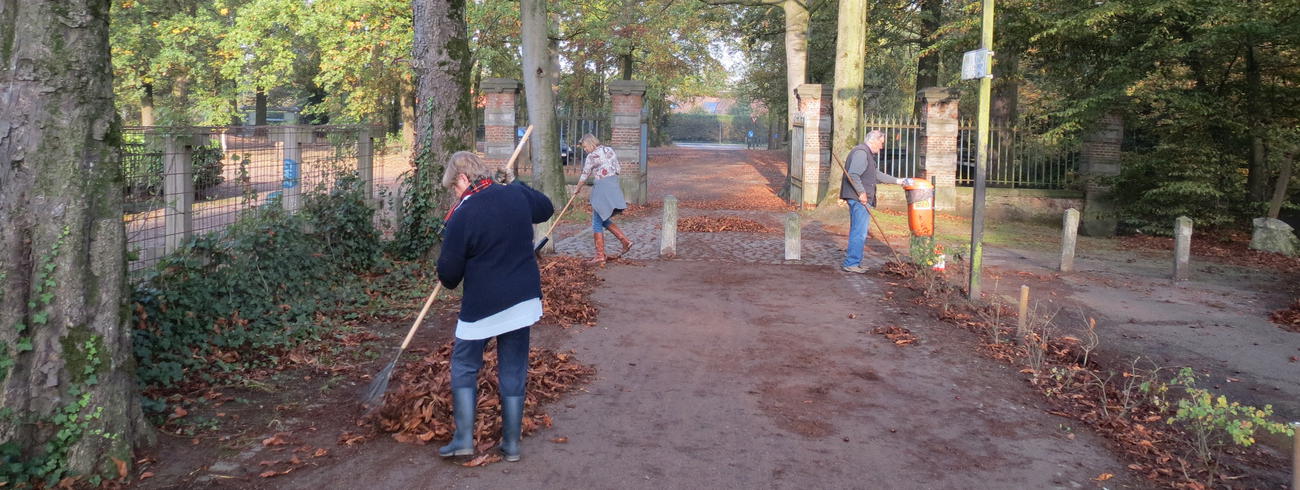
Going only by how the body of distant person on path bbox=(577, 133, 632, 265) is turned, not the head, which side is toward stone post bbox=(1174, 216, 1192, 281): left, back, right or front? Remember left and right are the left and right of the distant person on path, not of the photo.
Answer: back

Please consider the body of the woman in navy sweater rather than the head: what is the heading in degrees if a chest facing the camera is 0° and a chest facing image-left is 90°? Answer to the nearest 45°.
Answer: approximately 135°

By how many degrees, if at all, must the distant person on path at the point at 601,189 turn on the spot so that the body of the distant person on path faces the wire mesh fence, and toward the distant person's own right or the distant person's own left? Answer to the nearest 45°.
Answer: approximately 45° to the distant person's own left

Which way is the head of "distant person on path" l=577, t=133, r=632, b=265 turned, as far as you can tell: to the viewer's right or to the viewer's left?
to the viewer's left

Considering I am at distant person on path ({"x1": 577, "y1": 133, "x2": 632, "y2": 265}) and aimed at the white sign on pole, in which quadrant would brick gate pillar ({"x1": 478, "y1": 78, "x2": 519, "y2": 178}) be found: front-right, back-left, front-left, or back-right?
back-left

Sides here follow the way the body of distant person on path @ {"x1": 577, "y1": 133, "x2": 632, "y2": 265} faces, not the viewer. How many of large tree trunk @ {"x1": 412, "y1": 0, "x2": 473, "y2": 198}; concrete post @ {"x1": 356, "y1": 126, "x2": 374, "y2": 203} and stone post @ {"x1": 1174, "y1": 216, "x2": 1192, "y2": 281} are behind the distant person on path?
1

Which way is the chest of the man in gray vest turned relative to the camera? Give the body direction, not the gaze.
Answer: to the viewer's right

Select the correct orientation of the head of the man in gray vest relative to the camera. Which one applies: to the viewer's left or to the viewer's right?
to the viewer's right

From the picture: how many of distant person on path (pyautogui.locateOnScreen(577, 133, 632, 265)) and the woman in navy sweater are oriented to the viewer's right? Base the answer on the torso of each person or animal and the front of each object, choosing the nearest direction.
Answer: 0

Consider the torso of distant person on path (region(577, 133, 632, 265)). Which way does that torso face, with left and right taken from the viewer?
facing to the left of the viewer

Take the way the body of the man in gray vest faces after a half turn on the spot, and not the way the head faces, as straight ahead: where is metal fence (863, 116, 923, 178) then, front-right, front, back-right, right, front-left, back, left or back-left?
right

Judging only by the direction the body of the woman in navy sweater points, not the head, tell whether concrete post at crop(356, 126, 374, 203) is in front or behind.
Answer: in front
